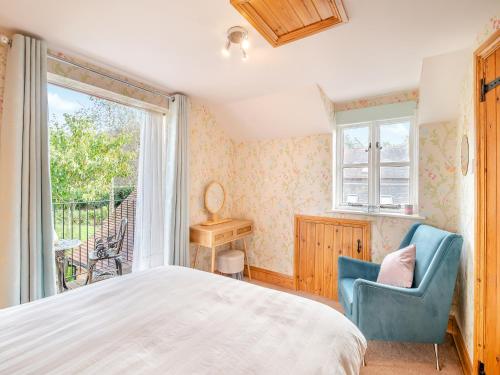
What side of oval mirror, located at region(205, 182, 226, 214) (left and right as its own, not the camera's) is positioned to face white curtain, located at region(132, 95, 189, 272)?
right

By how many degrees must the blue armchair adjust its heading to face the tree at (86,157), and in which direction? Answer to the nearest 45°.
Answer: approximately 45° to its right

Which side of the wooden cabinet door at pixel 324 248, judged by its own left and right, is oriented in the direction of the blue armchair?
left

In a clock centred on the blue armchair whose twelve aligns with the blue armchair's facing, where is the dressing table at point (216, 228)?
The dressing table is roughly at 2 o'clock from the blue armchair.

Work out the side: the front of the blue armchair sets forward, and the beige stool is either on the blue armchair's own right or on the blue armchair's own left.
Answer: on the blue armchair's own right

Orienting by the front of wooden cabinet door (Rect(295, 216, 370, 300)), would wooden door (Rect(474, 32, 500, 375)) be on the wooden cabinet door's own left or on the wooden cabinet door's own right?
on the wooden cabinet door's own left
